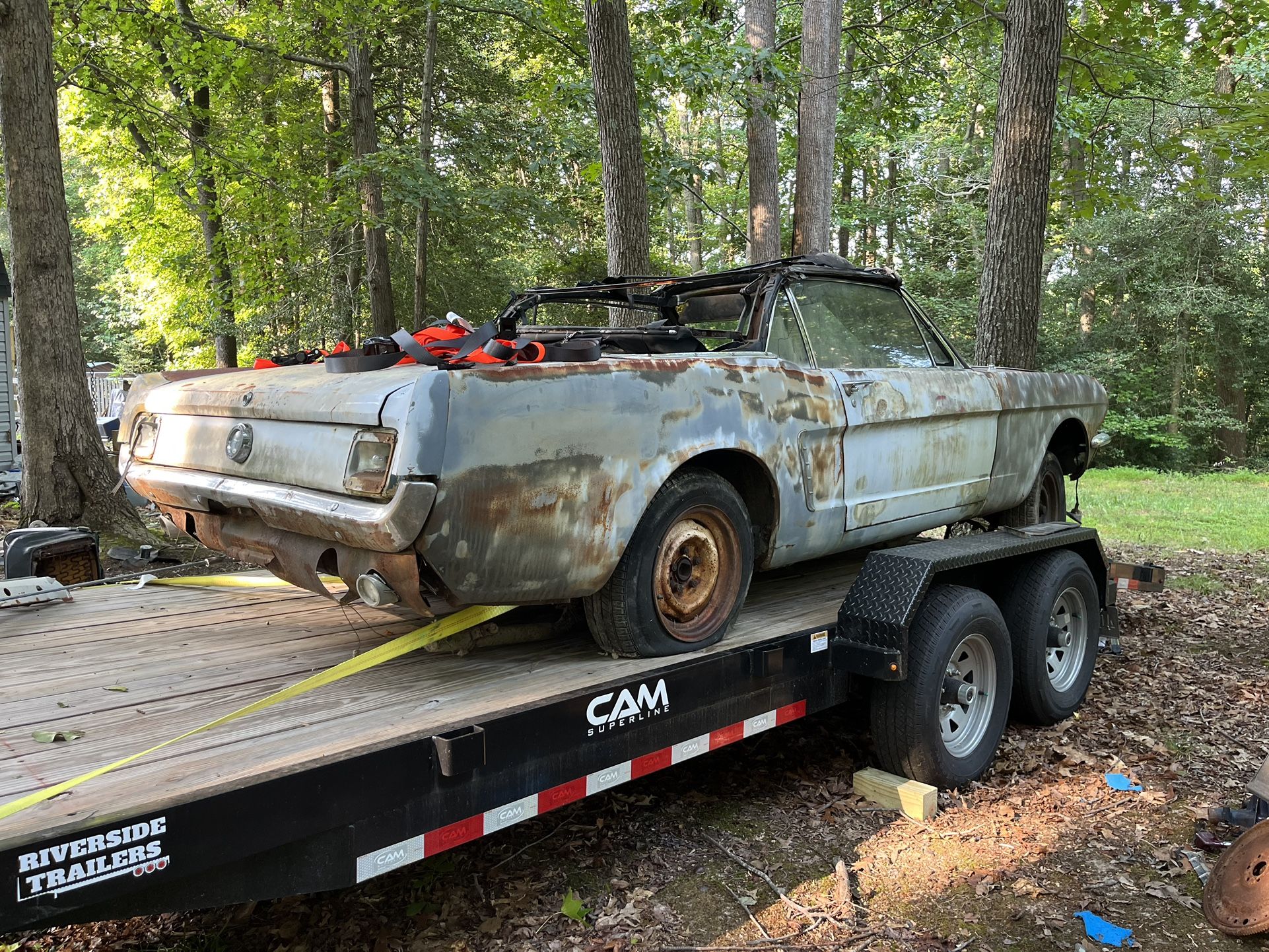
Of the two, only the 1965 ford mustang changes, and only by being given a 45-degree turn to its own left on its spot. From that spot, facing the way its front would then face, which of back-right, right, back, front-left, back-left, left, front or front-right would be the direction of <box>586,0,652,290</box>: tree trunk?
front

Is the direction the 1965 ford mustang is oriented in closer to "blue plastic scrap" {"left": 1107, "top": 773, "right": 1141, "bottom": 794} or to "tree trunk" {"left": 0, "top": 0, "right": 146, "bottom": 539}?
the blue plastic scrap

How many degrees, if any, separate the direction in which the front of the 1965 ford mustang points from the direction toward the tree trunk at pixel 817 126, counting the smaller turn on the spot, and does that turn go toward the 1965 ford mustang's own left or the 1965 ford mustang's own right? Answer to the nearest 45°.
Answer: approximately 45° to the 1965 ford mustang's own left

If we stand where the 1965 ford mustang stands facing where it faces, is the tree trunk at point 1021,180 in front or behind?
in front

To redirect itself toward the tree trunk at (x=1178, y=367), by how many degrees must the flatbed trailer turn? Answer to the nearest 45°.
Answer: approximately 180°

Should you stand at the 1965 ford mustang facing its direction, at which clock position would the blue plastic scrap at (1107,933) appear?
The blue plastic scrap is roughly at 4 o'clock from the 1965 ford mustang.

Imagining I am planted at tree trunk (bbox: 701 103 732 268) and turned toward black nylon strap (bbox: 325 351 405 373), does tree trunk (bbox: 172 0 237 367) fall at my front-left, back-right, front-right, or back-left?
front-right

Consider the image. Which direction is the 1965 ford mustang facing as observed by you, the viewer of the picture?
facing away from the viewer and to the right of the viewer

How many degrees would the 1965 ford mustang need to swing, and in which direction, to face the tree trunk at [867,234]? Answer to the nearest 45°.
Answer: approximately 45° to its left
